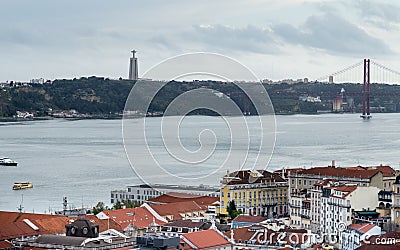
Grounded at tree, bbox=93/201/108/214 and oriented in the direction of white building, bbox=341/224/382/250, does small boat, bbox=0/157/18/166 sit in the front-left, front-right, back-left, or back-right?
back-left

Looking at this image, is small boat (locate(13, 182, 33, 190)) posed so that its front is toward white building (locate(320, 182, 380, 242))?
no

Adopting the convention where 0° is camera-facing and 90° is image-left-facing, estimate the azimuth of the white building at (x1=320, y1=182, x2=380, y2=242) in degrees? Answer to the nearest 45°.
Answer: approximately 45°

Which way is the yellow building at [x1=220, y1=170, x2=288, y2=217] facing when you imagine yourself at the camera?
facing the viewer

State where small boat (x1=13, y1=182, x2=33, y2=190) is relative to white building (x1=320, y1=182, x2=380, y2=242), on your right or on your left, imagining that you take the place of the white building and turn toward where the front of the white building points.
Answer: on your right

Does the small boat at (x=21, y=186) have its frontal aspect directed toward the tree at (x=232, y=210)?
no

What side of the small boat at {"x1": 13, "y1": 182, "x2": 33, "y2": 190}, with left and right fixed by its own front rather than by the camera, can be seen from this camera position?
right
